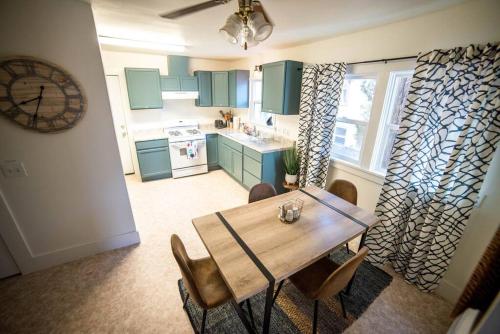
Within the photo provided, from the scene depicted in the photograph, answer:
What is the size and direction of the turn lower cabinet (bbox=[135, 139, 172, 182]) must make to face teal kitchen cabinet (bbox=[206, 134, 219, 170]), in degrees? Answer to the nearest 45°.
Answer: approximately 90° to its left

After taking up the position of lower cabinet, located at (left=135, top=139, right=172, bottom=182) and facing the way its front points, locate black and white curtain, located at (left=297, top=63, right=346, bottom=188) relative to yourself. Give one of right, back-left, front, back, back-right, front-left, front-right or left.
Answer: front-left

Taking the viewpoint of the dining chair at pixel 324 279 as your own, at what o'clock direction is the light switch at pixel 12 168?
The light switch is roughly at 10 o'clock from the dining chair.

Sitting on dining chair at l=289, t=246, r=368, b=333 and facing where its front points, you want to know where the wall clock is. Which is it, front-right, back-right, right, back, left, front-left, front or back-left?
front-left

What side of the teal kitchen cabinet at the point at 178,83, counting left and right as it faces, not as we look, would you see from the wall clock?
front

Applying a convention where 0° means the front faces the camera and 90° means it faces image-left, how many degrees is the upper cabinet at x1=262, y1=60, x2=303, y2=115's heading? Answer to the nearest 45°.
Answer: approximately 45°

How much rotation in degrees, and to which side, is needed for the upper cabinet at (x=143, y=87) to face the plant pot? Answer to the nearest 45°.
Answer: approximately 45° to its left

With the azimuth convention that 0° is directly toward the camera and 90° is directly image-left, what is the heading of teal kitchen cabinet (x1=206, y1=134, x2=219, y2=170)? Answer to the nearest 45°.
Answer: approximately 0°

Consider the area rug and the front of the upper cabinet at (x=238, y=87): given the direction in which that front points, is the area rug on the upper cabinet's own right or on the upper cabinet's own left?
on the upper cabinet's own left

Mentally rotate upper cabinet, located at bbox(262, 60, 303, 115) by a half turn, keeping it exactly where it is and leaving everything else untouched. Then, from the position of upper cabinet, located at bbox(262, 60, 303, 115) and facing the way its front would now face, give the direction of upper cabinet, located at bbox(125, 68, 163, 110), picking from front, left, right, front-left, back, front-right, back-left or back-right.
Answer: back-left
